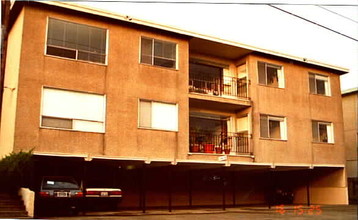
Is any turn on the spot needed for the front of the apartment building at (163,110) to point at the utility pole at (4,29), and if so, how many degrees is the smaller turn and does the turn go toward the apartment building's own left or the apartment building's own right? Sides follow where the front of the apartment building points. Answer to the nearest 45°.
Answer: approximately 90° to the apartment building's own right

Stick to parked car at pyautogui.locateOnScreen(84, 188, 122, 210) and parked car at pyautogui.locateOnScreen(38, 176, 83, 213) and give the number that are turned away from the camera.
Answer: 2

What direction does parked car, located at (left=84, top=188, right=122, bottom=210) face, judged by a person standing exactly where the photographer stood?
facing away from the viewer

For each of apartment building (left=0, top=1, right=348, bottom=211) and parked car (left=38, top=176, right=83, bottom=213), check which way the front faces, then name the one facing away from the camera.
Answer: the parked car

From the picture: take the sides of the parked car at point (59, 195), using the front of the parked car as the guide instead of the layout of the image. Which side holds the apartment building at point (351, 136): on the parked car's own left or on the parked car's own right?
on the parked car's own right

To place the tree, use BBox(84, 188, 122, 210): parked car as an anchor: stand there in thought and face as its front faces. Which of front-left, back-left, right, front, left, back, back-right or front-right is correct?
back-left

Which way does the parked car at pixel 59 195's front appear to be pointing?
away from the camera

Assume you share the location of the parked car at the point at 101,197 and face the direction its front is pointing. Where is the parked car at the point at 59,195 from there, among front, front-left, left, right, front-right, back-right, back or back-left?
back-left

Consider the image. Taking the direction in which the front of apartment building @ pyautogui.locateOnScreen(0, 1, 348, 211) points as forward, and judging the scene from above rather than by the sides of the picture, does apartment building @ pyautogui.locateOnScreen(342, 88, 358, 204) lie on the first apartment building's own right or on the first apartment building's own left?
on the first apartment building's own left

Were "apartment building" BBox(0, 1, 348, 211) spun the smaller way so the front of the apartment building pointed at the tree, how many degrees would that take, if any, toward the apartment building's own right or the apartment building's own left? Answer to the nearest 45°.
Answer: approximately 90° to the apartment building's own right
